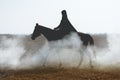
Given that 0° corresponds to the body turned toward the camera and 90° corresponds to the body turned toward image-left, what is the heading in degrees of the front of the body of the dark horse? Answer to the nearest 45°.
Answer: approximately 90°
